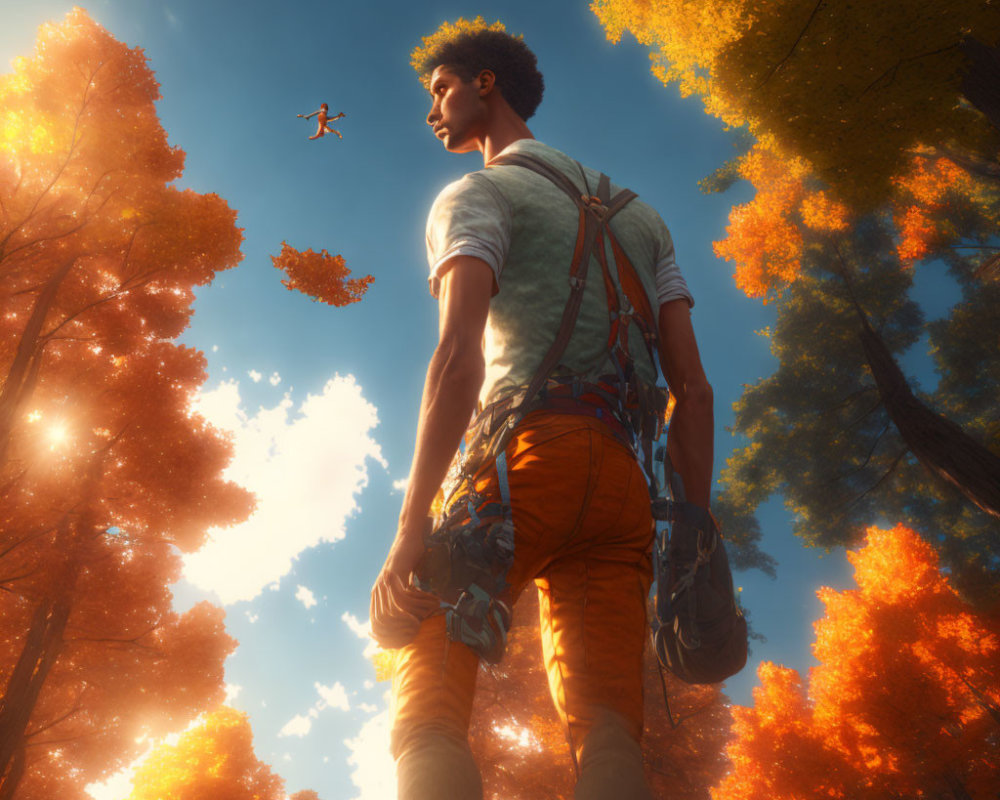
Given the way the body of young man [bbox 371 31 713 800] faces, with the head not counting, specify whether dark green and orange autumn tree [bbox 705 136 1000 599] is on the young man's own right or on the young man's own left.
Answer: on the young man's own right

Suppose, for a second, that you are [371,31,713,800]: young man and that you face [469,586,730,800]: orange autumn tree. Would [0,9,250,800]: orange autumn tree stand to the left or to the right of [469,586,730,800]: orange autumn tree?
left

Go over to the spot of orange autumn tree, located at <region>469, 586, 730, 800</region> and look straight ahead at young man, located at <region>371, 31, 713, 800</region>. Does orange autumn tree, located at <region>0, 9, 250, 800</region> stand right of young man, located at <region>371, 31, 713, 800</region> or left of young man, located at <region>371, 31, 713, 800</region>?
right

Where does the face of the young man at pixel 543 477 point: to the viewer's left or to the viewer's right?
to the viewer's left

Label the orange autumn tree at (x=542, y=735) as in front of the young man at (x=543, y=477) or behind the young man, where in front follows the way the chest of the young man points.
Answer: in front

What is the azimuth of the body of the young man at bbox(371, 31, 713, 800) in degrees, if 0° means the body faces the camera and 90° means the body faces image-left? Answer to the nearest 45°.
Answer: approximately 135°
